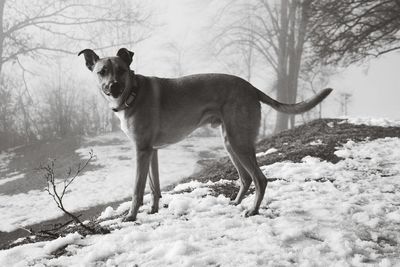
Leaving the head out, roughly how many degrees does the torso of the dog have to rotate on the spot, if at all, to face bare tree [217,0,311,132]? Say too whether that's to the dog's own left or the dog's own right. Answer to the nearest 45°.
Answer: approximately 90° to the dog's own right

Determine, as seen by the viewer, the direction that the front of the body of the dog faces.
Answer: to the viewer's left

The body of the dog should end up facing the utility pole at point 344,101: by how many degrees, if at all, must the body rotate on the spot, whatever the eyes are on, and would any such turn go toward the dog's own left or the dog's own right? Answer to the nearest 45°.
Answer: approximately 135° to the dog's own right

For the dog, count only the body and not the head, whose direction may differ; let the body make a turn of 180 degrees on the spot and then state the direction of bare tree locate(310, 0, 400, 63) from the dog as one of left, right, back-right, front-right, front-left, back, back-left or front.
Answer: front-left
